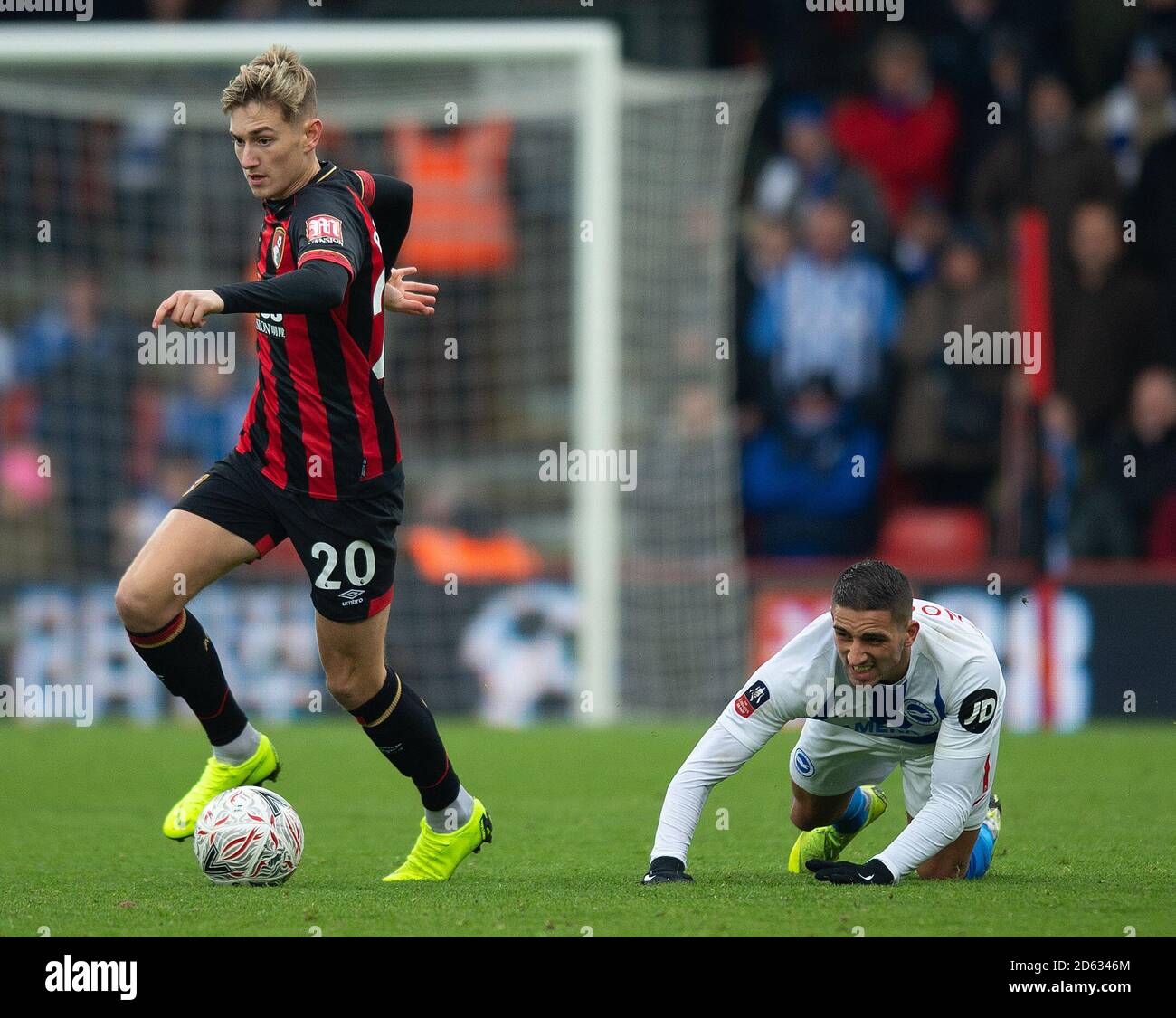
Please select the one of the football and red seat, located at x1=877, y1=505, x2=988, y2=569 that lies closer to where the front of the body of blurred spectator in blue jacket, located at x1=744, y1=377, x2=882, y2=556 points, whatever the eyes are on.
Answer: the football

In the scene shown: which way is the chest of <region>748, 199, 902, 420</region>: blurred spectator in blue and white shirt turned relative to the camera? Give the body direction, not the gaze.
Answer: toward the camera

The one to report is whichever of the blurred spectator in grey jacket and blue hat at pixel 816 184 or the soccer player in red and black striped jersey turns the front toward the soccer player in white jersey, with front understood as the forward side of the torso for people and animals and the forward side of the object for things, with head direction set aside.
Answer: the blurred spectator in grey jacket and blue hat

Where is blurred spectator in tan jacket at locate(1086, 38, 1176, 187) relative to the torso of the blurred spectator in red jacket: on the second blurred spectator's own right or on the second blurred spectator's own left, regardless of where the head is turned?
on the second blurred spectator's own left

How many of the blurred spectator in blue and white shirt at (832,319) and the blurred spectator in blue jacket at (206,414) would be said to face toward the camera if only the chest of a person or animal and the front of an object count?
2

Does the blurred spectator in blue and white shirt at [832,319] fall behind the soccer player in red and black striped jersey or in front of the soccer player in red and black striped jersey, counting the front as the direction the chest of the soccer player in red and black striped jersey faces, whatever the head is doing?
behind

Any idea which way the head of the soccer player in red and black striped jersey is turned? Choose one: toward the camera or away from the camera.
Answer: toward the camera

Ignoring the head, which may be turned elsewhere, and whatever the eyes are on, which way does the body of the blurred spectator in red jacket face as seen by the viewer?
toward the camera

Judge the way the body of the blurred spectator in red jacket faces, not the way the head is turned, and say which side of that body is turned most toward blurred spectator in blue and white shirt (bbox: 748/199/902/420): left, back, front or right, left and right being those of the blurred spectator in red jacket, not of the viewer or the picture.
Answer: front

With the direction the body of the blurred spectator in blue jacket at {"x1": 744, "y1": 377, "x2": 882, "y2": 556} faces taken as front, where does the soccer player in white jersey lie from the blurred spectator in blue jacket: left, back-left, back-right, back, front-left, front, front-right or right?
front

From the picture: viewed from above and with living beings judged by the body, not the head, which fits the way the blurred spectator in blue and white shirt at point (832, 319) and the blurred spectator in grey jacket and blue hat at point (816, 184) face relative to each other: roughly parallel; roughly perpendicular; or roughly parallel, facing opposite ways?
roughly parallel

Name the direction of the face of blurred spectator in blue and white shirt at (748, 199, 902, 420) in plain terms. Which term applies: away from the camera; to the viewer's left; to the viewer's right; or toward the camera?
toward the camera

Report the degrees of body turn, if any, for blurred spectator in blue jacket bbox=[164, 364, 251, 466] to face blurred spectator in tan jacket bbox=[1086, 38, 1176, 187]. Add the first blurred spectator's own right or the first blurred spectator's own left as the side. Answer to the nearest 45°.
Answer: approximately 90° to the first blurred spectator's own left

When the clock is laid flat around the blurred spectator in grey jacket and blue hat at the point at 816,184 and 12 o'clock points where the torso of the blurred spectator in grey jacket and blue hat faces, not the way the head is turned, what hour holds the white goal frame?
The white goal frame is roughly at 1 o'clock from the blurred spectator in grey jacket and blue hat.

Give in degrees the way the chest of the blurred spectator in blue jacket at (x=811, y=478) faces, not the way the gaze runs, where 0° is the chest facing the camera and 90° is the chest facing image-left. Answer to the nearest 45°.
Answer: approximately 0°

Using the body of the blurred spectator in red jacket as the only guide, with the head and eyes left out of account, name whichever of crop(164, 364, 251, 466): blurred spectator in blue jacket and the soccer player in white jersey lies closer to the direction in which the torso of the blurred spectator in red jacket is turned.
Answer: the soccer player in white jersey

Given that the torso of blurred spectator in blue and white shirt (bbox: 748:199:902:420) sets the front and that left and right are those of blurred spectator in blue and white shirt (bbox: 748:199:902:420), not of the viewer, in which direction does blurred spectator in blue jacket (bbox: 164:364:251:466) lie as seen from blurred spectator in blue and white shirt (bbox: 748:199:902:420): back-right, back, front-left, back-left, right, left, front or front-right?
right

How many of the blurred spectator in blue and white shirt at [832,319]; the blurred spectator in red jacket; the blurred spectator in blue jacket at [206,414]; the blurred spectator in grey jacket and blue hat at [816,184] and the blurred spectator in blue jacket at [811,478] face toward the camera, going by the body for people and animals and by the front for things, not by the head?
5
